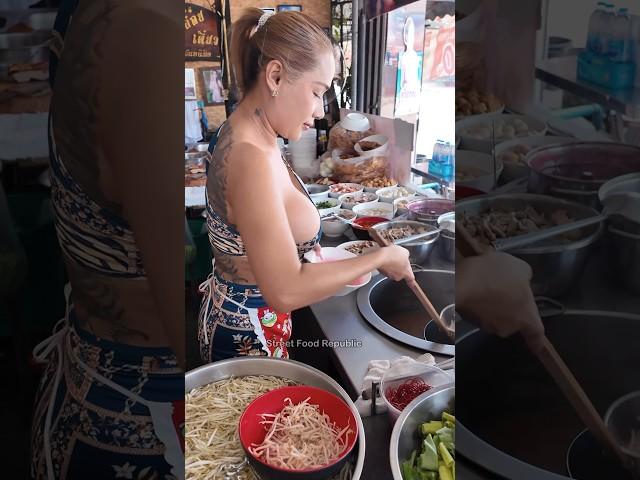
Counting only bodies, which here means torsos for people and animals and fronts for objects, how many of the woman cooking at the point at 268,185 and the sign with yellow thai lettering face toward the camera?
1

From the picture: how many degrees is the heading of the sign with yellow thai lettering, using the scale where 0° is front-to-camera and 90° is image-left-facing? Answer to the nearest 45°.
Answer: approximately 0°

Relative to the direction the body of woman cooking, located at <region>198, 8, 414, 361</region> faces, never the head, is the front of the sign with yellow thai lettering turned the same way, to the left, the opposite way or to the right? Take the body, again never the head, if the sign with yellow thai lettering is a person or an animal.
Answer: to the right

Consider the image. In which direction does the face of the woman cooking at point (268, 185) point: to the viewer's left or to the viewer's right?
to the viewer's right

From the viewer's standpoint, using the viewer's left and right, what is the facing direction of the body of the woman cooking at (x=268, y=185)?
facing to the right of the viewer

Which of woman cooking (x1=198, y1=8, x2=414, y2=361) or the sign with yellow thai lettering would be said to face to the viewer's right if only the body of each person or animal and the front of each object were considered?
the woman cooking
